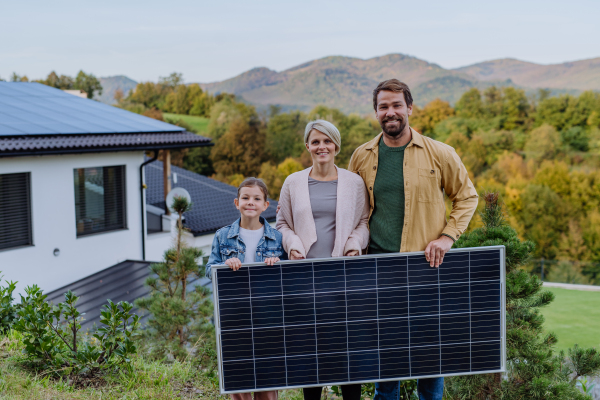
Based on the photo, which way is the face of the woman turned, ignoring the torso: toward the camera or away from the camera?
toward the camera

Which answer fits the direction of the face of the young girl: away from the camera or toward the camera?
toward the camera

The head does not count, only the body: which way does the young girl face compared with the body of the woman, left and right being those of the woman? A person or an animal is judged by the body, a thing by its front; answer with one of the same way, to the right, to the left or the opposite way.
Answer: the same way

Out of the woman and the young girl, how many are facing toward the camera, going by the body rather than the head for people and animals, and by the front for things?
2

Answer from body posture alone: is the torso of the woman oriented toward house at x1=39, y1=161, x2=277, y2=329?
no

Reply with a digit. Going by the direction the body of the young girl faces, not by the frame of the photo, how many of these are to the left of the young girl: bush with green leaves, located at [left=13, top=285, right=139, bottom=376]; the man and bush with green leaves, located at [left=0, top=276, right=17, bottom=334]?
1

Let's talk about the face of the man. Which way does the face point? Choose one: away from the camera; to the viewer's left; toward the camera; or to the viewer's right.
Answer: toward the camera

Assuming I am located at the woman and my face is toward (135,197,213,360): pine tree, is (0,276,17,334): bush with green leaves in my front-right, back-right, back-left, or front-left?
front-left

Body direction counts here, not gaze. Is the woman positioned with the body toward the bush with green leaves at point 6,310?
no

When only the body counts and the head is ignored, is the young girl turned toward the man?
no

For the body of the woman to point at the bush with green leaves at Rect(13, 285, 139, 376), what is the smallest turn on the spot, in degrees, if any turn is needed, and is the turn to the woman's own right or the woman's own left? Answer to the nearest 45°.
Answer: approximately 135° to the woman's own right

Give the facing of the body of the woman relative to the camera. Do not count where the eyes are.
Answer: toward the camera

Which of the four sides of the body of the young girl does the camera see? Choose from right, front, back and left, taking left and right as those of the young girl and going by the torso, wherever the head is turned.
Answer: front
